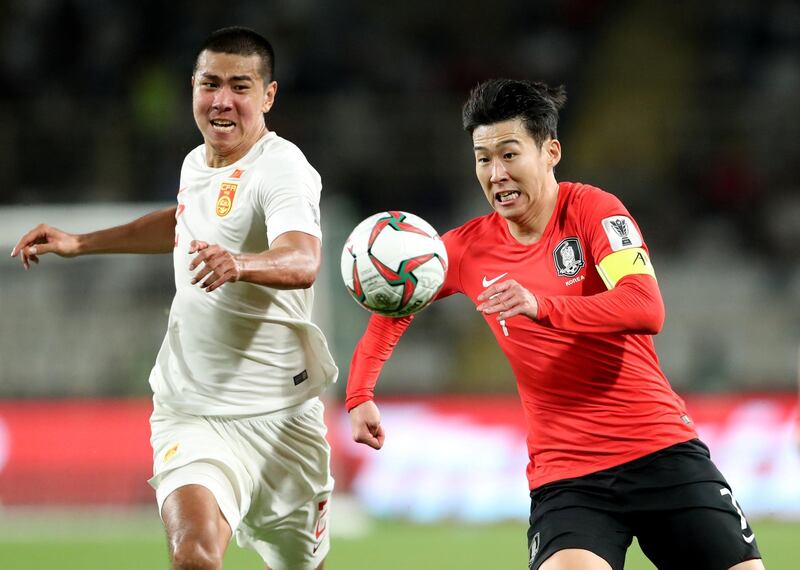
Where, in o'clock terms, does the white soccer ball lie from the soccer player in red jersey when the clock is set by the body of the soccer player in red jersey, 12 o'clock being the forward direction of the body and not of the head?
The white soccer ball is roughly at 1 o'clock from the soccer player in red jersey.

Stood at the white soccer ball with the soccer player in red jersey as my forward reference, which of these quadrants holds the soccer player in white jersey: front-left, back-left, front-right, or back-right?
back-left

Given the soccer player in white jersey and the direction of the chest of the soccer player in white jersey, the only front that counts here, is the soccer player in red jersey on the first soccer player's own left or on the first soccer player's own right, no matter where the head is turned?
on the first soccer player's own left

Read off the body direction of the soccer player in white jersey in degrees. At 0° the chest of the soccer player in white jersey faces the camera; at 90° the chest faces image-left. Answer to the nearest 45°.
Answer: approximately 45°

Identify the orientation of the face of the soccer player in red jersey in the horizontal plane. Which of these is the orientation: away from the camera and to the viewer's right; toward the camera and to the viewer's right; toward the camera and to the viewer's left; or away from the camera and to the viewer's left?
toward the camera and to the viewer's left

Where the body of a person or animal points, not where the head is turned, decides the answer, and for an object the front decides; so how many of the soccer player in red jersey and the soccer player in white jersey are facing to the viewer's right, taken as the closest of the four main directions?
0

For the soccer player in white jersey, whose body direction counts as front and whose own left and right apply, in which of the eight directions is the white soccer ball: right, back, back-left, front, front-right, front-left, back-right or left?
left

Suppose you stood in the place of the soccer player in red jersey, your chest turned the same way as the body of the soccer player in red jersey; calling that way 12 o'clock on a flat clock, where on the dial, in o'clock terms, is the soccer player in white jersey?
The soccer player in white jersey is roughly at 2 o'clock from the soccer player in red jersey.
